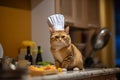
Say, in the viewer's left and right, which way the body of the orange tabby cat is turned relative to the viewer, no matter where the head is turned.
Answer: facing the viewer and to the left of the viewer

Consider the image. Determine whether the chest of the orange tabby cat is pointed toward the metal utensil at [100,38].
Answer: no

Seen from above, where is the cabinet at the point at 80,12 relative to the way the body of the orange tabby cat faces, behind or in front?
behind
